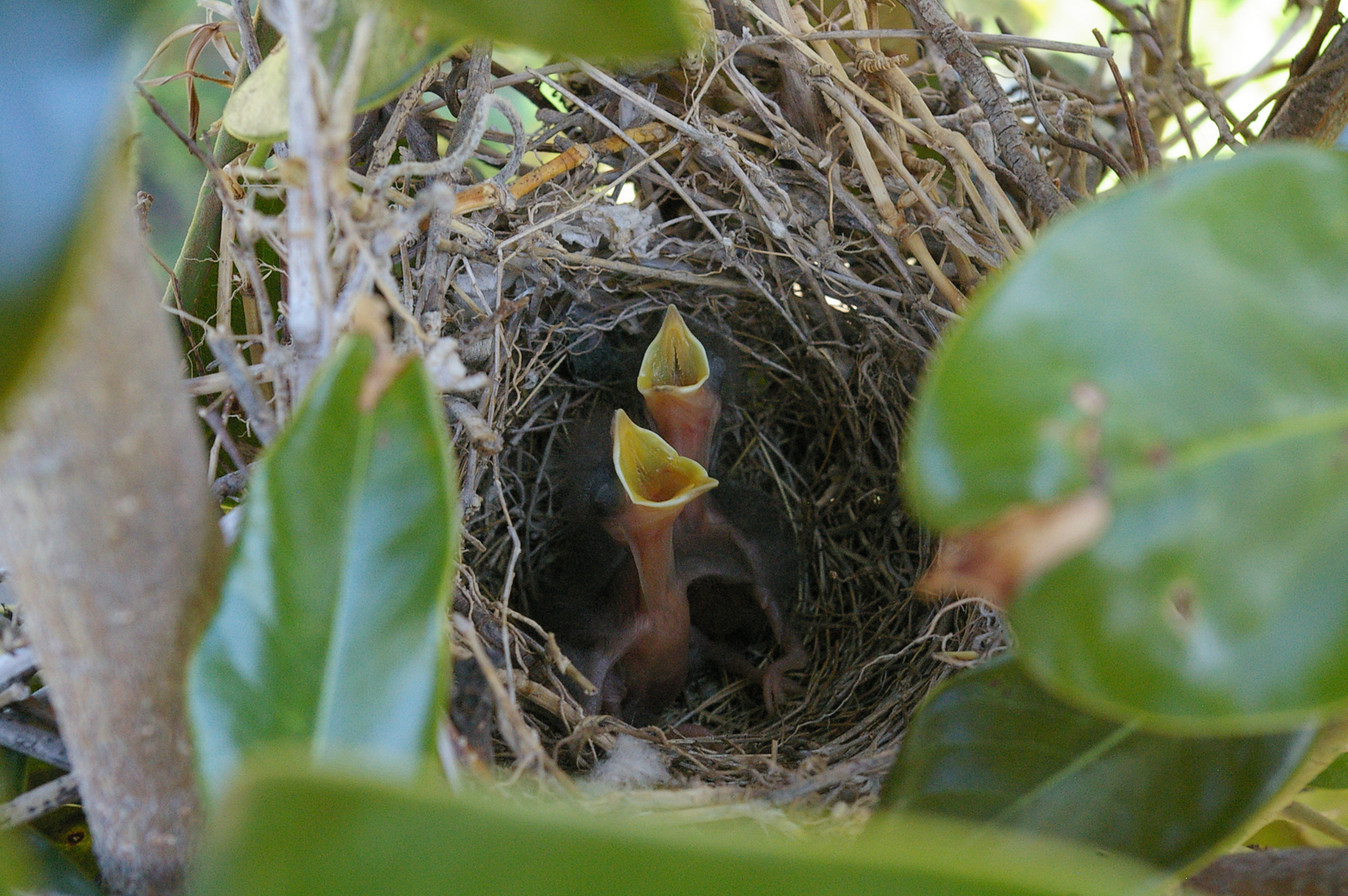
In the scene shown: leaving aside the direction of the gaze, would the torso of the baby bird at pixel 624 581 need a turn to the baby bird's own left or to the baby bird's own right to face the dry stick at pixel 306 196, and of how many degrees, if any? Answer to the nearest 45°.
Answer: approximately 45° to the baby bird's own right

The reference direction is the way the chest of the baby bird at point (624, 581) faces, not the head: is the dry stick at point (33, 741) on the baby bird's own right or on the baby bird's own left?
on the baby bird's own right

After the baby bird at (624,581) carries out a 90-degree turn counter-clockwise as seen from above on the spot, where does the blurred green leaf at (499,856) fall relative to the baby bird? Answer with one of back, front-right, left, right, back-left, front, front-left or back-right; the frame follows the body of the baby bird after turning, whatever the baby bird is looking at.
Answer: back-right

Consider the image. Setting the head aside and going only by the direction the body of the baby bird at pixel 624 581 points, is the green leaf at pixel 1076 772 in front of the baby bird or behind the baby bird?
in front

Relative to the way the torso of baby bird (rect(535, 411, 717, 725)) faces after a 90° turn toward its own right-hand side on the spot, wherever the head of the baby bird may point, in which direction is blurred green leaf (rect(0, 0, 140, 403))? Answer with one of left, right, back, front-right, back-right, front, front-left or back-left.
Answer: front-left

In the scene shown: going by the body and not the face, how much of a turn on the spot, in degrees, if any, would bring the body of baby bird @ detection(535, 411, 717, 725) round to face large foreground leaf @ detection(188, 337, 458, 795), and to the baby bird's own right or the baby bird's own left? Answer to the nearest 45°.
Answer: approximately 45° to the baby bird's own right

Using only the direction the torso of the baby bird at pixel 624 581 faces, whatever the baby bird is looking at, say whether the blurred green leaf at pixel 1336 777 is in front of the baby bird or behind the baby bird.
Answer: in front
